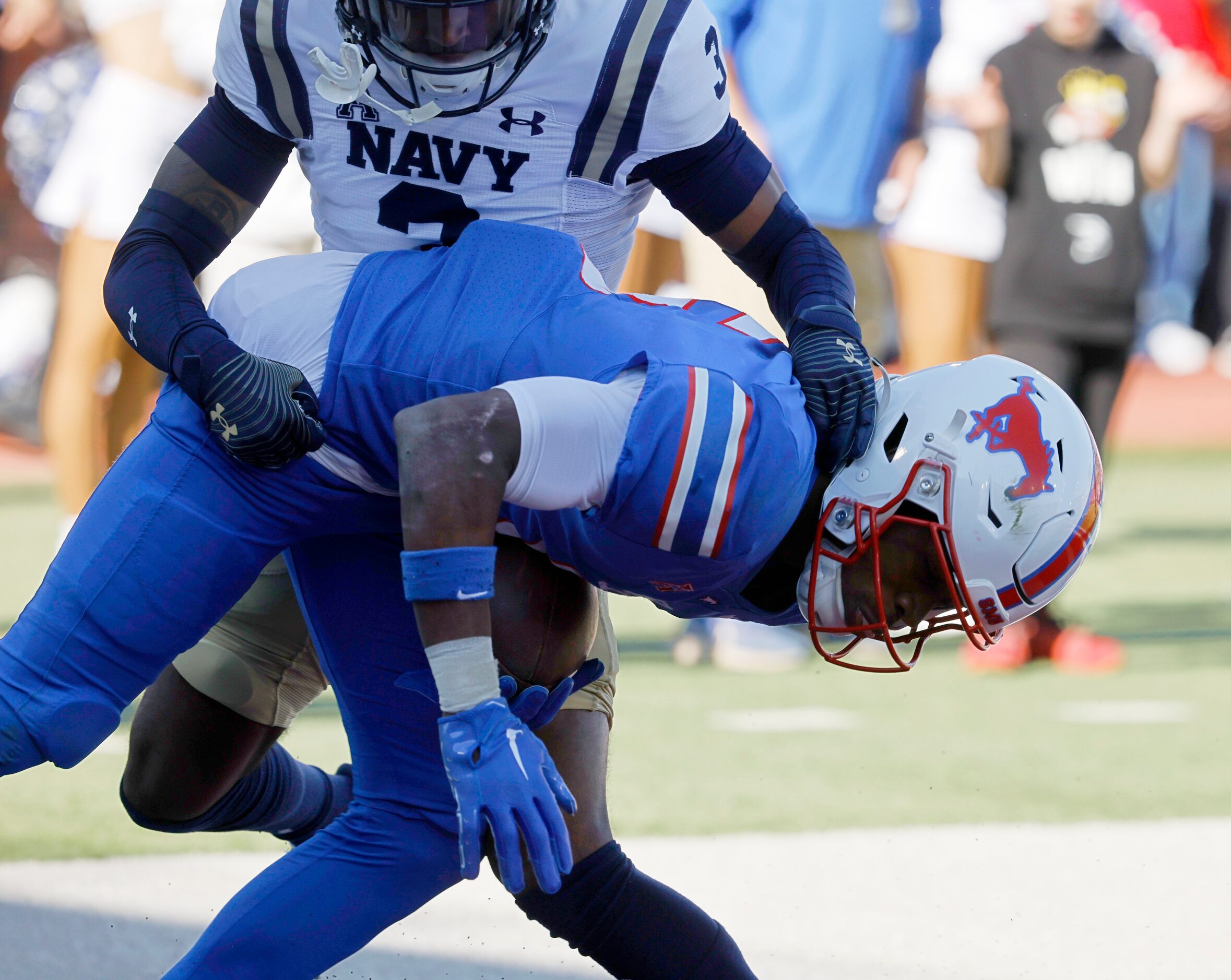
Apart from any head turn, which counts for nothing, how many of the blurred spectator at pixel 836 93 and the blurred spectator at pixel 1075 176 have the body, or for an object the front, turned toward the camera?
2

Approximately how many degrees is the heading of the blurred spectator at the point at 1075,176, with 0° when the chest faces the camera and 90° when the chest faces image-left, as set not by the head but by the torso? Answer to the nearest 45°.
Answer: approximately 0°

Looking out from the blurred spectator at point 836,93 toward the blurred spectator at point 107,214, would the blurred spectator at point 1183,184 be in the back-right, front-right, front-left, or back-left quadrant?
back-right

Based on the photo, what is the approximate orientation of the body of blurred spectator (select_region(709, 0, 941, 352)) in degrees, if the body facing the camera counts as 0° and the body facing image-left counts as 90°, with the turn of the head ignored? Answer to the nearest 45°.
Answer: approximately 0°

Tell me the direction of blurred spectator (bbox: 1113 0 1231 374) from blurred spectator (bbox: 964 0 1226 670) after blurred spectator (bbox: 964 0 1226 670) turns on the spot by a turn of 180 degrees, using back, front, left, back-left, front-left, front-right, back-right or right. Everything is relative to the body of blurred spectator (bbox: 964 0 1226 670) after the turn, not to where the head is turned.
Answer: front

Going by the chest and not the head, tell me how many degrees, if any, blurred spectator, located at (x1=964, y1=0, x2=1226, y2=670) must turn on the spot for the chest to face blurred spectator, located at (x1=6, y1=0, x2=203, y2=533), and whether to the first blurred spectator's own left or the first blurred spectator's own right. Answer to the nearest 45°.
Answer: approximately 45° to the first blurred spectator's own right
